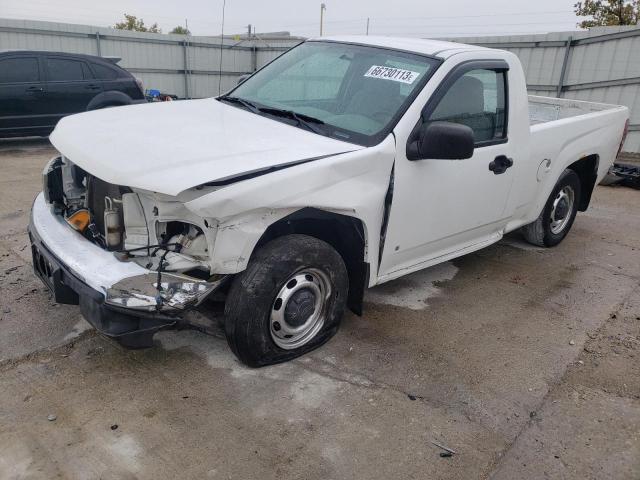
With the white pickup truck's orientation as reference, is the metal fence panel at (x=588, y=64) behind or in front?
behind

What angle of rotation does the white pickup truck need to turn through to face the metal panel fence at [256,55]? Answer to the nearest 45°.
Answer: approximately 135° to its right

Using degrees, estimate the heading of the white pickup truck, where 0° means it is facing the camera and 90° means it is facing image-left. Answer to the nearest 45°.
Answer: approximately 45°

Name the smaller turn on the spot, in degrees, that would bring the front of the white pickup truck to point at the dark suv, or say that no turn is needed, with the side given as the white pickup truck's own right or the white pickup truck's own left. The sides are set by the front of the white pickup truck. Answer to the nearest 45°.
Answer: approximately 90° to the white pickup truck's own right

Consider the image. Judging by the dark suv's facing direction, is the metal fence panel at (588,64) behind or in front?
behind

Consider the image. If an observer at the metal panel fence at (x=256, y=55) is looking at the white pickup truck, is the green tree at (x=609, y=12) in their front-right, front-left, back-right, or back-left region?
back-left

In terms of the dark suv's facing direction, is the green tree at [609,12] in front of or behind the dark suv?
behind

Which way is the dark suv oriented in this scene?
to the viewer's left

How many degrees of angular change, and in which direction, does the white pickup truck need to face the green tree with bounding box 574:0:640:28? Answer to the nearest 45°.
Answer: approximately 180°
